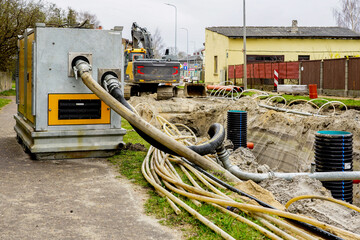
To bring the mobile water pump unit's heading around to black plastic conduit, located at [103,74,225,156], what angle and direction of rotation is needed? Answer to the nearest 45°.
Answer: approximately 45° to its left

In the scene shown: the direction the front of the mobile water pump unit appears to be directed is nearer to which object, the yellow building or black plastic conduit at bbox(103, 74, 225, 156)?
the black plastic conduit

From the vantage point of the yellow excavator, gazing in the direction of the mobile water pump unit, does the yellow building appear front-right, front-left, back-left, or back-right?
back-left

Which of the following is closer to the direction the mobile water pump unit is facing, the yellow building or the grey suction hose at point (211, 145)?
the grey suction hose

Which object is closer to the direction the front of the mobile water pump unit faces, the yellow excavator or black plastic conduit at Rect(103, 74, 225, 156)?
the black plastic conduit
